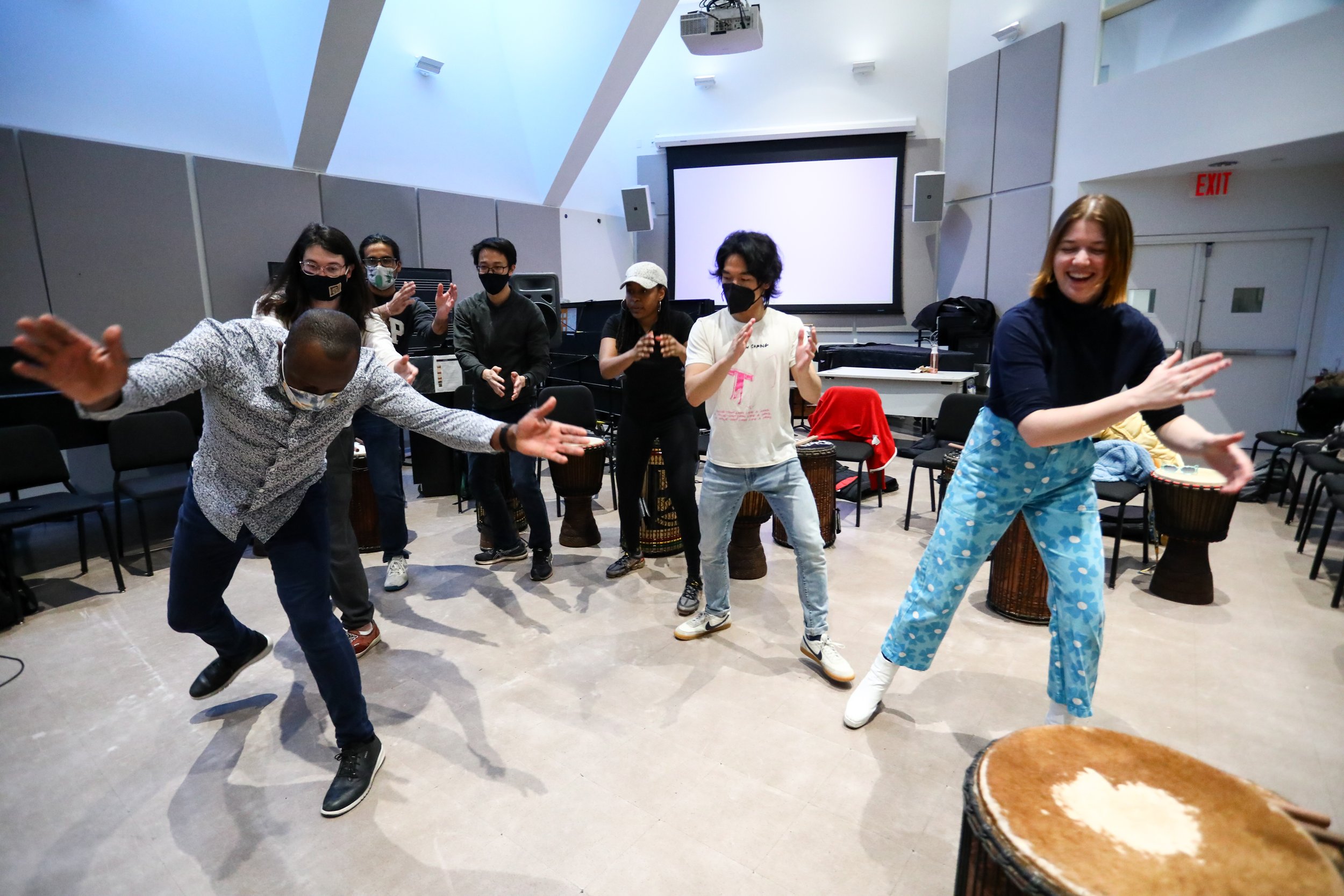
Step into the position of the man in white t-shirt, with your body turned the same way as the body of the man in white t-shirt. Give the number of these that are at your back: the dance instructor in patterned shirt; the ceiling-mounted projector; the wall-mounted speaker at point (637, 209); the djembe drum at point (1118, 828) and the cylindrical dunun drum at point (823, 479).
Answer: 3

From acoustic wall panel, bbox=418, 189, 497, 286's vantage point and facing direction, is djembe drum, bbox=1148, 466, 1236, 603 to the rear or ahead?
ahead

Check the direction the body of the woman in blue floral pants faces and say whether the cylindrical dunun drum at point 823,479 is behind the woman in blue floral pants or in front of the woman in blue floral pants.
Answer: behind

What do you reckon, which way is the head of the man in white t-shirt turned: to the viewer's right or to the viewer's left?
to the viewer's left

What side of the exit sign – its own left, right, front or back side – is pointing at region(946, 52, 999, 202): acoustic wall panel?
right

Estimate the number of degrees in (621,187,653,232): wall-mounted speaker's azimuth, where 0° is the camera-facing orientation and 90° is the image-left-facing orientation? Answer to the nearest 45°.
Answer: approximately 0°
